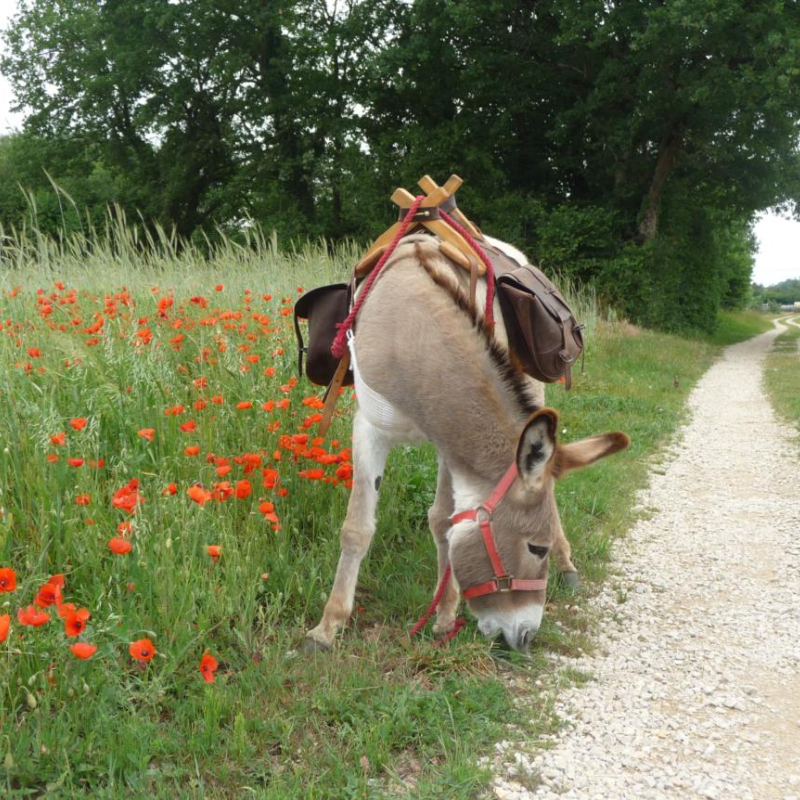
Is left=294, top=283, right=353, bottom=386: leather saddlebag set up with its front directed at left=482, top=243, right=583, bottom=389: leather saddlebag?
no

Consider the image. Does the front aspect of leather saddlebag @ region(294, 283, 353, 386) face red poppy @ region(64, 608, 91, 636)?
no

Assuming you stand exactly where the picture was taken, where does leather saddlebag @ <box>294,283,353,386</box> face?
facing to the left of the viewer

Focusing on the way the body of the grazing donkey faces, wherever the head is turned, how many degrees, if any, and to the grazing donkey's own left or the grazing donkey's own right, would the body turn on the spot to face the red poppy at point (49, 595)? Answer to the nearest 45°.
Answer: approximately 90° to the grazing donkey's own right

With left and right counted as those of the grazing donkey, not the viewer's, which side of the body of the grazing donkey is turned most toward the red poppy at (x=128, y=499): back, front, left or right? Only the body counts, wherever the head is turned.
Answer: right

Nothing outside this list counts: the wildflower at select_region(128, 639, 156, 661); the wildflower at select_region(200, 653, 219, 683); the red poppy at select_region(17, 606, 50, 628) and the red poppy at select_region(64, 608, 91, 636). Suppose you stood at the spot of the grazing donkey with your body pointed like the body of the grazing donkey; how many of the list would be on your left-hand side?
0

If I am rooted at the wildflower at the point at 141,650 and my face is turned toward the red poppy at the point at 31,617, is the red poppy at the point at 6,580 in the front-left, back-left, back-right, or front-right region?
front-right
